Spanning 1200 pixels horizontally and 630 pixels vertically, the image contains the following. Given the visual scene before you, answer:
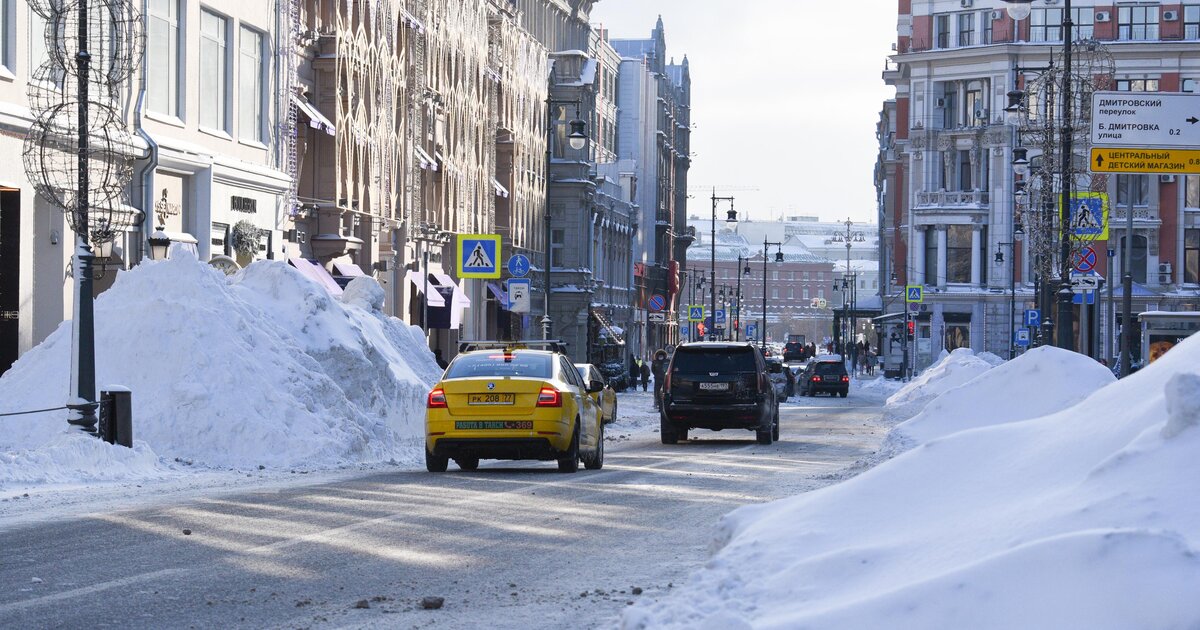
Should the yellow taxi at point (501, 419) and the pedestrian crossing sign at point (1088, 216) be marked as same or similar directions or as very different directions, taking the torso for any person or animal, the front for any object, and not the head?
very different directions

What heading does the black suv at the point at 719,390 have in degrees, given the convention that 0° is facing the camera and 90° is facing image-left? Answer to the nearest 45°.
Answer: approximately 180°

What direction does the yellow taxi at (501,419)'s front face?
away from the camera

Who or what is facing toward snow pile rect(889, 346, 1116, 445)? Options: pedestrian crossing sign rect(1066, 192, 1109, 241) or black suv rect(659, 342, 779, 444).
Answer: the pedestrian crossing sign

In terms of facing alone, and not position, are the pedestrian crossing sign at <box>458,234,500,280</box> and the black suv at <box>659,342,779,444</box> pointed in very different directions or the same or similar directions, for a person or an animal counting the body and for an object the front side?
very different directions

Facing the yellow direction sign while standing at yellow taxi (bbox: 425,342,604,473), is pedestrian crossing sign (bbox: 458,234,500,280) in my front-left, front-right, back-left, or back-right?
front-left

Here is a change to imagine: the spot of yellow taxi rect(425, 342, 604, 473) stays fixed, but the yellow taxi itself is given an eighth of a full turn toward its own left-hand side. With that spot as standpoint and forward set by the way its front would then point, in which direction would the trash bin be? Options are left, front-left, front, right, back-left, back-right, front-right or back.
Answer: front-left

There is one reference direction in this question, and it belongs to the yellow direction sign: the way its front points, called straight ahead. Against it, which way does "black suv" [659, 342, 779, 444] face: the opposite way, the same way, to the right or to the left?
the opposite way

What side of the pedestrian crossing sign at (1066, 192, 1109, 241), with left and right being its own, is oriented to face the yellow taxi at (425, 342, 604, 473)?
front

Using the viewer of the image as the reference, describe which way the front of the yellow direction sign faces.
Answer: facing the viewer

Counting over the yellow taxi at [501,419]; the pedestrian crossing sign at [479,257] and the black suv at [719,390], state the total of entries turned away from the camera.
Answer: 2

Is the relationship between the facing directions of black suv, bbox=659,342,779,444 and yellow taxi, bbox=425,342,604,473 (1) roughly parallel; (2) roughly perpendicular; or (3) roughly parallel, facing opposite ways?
roughly parallel

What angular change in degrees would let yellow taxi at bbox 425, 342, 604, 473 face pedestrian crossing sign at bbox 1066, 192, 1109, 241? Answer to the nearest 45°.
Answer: approximately 45° to its right

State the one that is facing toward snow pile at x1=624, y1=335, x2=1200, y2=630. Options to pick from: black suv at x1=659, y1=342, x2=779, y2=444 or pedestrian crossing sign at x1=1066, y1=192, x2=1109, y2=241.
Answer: the pedestrian crossing sign

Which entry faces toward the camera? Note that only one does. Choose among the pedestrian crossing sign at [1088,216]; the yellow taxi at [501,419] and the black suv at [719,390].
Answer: the pedestrian crossing sign

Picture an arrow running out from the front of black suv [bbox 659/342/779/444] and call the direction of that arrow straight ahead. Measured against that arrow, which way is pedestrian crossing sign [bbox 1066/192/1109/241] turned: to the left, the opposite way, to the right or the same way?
the opposite way

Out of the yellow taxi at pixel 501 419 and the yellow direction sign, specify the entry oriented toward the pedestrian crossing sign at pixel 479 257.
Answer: the yellow taxi

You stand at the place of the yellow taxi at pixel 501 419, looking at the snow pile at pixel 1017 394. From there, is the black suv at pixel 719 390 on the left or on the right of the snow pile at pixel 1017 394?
left
